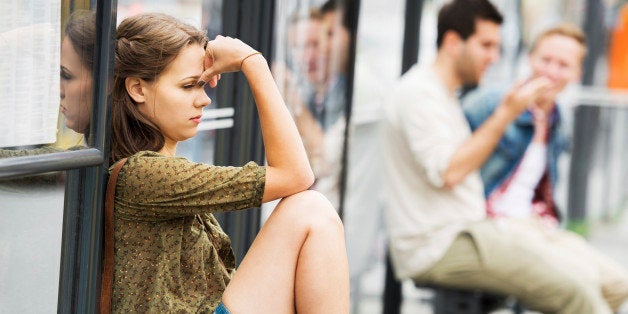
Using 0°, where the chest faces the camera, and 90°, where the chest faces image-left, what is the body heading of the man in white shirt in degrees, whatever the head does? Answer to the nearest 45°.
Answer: approximately 270°

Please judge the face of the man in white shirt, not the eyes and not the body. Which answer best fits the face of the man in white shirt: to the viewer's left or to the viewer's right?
to the viewer's right

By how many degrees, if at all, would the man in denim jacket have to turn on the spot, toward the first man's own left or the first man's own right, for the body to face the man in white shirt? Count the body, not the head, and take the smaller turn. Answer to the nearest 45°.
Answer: approximately 45° to the first man's own right

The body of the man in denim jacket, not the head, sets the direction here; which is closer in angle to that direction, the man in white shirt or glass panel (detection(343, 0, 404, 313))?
the man in white shirt

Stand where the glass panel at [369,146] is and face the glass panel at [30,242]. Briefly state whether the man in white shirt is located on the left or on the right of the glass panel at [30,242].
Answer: left
